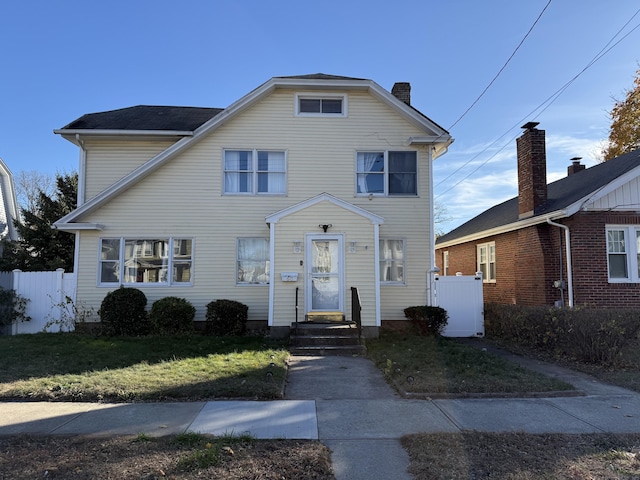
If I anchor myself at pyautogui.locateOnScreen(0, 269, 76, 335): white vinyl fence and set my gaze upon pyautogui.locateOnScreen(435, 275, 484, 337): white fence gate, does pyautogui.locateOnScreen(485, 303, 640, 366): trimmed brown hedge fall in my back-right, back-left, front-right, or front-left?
front-right

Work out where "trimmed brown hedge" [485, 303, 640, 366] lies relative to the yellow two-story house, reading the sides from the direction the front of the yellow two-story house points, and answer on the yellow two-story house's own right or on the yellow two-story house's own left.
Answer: on the yellow two-story house's own left

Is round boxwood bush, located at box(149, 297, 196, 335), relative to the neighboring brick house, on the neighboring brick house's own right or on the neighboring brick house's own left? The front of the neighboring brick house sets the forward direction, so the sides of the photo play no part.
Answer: on the neighboring brick house's own right

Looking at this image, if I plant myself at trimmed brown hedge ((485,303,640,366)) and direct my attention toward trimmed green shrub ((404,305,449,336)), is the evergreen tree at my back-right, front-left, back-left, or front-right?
front-left

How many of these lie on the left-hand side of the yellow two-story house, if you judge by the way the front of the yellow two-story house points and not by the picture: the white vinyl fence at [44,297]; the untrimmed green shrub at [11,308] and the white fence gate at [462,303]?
1

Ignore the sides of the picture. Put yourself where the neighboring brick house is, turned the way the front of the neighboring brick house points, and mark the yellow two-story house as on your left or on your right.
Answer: on your right

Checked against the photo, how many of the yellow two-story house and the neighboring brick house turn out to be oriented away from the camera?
0

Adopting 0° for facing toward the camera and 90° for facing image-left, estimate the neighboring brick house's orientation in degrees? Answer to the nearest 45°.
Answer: approximately 315°

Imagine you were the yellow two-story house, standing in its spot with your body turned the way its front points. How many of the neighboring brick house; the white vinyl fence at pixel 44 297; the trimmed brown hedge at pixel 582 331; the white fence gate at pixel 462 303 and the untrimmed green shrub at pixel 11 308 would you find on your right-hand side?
2

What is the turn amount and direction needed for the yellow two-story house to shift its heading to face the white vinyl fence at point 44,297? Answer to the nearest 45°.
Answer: approximately 90° to its right

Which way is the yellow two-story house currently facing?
toward the camera

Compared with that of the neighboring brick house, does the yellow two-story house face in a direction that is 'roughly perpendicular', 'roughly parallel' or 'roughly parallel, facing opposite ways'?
roughly parallel
